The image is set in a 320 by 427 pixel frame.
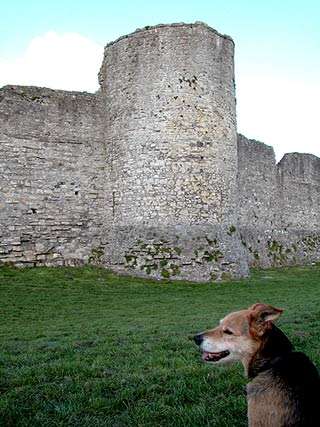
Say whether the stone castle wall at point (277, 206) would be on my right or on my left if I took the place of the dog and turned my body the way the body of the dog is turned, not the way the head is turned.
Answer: on my right

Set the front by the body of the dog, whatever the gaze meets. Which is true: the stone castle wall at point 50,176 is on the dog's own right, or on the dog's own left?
on the dog's own right

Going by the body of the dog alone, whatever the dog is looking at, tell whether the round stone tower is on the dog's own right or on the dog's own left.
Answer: on the dog's own right

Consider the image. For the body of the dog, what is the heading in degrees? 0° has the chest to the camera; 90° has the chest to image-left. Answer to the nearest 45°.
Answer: approximately 90°
